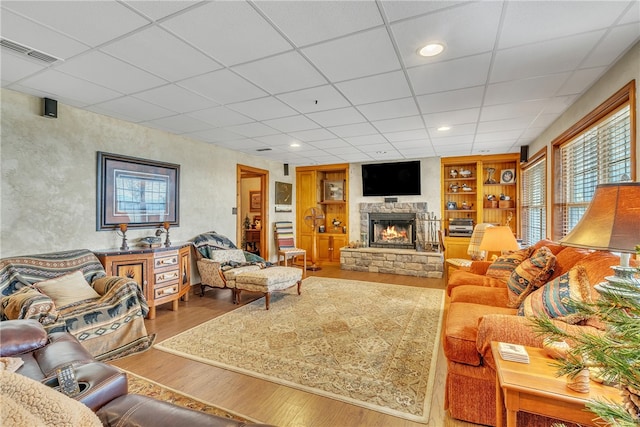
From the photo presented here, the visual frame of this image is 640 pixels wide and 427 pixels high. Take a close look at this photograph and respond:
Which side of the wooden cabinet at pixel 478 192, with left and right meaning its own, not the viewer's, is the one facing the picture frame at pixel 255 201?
right

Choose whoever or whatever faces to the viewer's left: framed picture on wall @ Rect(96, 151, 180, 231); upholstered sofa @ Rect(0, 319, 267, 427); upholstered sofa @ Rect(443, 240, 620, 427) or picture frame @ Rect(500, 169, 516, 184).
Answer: upholstered sofa @ Rect(443, 240, 620, 427)

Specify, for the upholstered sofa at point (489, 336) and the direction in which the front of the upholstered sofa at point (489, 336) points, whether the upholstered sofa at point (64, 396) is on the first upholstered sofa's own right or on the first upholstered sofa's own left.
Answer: on the first upholstered sofa's own left

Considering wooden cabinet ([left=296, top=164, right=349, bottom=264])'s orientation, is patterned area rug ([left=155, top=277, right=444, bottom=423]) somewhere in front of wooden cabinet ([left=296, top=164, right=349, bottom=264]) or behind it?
in front

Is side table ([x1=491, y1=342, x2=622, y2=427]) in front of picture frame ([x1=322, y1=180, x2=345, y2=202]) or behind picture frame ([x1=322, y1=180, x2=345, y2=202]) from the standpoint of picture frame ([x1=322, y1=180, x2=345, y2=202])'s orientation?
in front

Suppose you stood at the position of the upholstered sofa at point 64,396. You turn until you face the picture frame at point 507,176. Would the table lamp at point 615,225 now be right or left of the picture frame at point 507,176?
right

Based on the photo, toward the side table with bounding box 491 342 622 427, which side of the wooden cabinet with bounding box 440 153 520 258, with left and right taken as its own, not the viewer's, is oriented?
front

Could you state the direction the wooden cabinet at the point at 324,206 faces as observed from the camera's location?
facing the viewer

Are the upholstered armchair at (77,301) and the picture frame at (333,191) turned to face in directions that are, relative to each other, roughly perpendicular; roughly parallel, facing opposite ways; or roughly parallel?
roughly perpendicular

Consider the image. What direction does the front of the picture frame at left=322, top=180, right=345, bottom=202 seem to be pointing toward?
toward the camera

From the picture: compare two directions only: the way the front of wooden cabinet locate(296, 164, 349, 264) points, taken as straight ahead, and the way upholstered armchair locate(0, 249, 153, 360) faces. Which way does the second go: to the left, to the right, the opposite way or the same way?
to the left

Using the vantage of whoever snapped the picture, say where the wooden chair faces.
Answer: facing the viewer and to the right of the viewer

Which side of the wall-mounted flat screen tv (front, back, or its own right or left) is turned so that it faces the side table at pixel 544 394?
front
